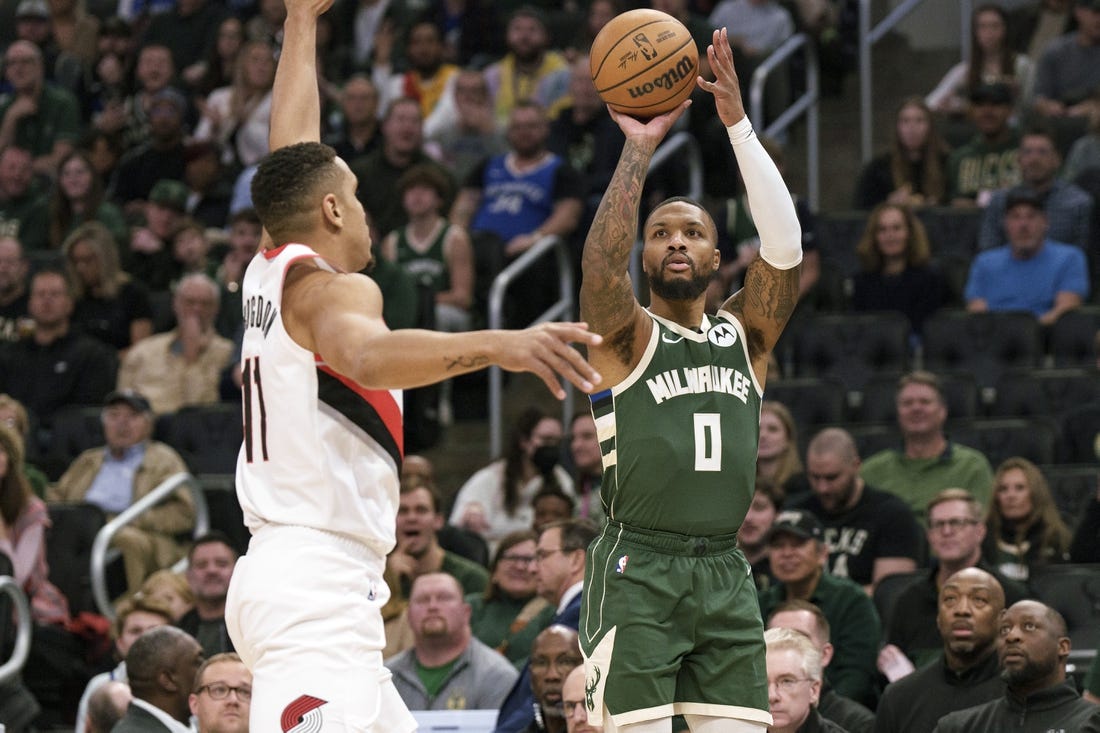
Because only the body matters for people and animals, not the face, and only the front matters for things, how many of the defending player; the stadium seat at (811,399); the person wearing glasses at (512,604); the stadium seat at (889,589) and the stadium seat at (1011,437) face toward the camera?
4

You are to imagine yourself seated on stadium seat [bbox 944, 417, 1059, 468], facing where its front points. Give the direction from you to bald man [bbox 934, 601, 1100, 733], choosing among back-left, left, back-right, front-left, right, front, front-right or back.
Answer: front

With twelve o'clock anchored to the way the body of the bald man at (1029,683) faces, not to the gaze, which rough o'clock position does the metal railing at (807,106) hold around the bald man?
The metal railing is roughly at 4 o'clock from the bald man.

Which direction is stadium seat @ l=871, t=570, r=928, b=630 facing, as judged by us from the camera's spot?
facing the viewer

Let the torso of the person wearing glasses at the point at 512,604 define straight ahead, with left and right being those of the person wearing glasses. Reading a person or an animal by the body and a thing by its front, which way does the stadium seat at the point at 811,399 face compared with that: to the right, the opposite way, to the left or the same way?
the same way

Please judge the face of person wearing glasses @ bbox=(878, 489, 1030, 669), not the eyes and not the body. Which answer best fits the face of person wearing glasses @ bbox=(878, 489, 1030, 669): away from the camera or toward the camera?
toward the camera

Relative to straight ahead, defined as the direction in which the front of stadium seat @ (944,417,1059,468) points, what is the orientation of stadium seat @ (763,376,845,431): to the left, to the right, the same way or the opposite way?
the same way

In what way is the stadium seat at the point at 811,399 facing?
toward the camera

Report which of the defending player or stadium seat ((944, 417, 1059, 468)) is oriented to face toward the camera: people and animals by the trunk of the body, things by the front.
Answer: the stadium seat

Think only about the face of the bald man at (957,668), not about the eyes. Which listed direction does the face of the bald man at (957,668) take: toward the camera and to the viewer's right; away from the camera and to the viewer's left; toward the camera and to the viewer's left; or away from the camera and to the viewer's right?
toward the camera and to the viewer's left

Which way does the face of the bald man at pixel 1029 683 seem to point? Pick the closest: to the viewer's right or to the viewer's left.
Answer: to the viewer's left

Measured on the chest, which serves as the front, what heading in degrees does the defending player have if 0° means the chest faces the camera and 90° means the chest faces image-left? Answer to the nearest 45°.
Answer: approximately 225°

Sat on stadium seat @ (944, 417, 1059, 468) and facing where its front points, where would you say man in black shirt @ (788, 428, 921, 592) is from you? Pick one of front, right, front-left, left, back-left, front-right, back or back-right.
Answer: front-right

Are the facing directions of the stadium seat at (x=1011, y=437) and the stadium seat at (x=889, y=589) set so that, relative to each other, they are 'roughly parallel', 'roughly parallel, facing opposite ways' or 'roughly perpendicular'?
roughly parallel

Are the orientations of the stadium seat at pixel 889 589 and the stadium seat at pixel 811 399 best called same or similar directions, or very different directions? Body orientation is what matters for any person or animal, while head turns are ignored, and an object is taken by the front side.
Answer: same or similar directions
